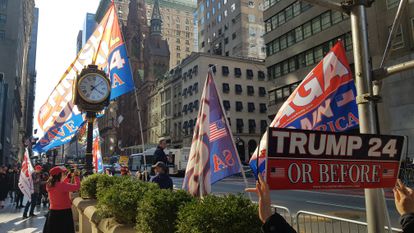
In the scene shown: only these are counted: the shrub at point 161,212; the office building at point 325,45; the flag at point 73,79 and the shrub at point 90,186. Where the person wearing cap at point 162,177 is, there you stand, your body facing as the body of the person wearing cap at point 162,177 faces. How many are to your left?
1

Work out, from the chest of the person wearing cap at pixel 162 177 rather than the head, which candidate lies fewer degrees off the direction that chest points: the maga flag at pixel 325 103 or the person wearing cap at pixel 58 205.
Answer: the person wearing cap

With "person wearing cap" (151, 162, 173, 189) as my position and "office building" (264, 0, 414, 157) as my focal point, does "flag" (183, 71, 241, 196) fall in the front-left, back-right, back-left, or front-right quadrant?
back-right

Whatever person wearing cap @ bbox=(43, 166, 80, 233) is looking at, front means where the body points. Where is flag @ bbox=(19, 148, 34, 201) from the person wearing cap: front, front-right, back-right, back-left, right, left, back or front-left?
front-left

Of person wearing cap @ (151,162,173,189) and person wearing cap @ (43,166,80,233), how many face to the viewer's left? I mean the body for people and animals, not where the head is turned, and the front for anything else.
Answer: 1

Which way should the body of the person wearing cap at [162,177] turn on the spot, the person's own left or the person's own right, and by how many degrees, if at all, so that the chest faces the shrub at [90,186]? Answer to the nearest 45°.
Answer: approximately 45° to the person's own right

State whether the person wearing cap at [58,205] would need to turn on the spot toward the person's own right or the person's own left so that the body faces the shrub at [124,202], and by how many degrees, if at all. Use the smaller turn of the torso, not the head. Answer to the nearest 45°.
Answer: approximately 90° to the person's own right

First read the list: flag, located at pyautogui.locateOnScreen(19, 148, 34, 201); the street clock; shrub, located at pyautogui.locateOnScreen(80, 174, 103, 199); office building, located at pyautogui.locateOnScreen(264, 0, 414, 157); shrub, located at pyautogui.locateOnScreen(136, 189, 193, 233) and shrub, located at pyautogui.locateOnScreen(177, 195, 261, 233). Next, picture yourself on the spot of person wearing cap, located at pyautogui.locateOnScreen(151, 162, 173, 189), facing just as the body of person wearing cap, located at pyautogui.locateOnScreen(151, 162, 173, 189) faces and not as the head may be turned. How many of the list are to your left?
2
